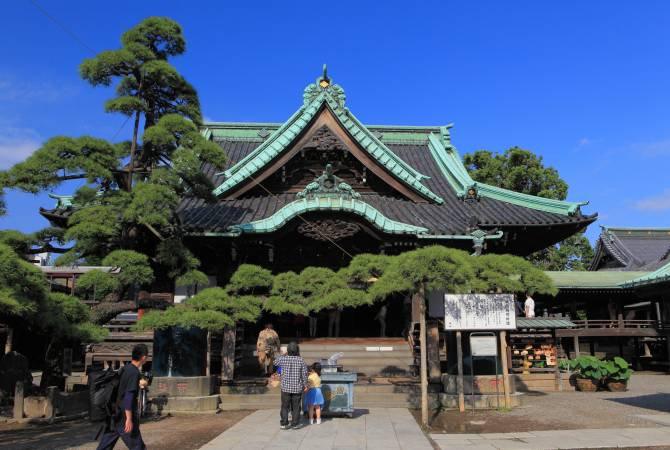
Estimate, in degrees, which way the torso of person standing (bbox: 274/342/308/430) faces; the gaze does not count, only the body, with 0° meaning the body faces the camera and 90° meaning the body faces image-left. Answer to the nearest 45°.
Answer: approximately 180°

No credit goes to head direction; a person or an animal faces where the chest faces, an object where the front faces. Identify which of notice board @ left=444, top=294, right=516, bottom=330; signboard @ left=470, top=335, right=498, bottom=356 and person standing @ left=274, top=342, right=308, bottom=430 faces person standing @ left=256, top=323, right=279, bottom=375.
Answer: person standing @ left=274, top=342, right=308, bottom=430

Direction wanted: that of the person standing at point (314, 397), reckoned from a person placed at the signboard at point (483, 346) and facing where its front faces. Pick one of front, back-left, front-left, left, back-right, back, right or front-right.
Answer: front-right

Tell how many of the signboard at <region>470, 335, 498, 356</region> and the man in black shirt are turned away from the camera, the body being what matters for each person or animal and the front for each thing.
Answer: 0

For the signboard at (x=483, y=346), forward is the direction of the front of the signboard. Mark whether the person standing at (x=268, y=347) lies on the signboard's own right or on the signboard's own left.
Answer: on the signboard's own right

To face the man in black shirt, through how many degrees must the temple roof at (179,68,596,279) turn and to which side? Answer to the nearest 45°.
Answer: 0° — it already faces them

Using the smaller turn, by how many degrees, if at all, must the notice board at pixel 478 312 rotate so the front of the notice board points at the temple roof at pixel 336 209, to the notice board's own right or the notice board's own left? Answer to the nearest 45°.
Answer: approximately 135° to the notice board's own right

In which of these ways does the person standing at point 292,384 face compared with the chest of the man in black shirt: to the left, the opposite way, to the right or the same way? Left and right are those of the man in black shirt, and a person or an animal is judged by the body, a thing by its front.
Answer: to the left

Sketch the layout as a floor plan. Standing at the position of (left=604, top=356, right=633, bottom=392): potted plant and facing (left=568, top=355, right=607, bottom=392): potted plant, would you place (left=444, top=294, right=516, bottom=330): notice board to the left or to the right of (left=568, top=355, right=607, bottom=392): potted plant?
left

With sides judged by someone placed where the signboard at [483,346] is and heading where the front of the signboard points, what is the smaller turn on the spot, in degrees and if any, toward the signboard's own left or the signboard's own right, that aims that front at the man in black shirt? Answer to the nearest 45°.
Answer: approximately 45° to the signboard's own right

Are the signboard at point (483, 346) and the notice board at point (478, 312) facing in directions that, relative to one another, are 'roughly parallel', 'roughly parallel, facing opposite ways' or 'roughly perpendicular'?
roughly parallel

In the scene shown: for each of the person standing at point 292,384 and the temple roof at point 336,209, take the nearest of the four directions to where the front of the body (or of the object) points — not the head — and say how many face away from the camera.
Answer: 1

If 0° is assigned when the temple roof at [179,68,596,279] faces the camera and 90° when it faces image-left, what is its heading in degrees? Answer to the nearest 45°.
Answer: approximately 0°
